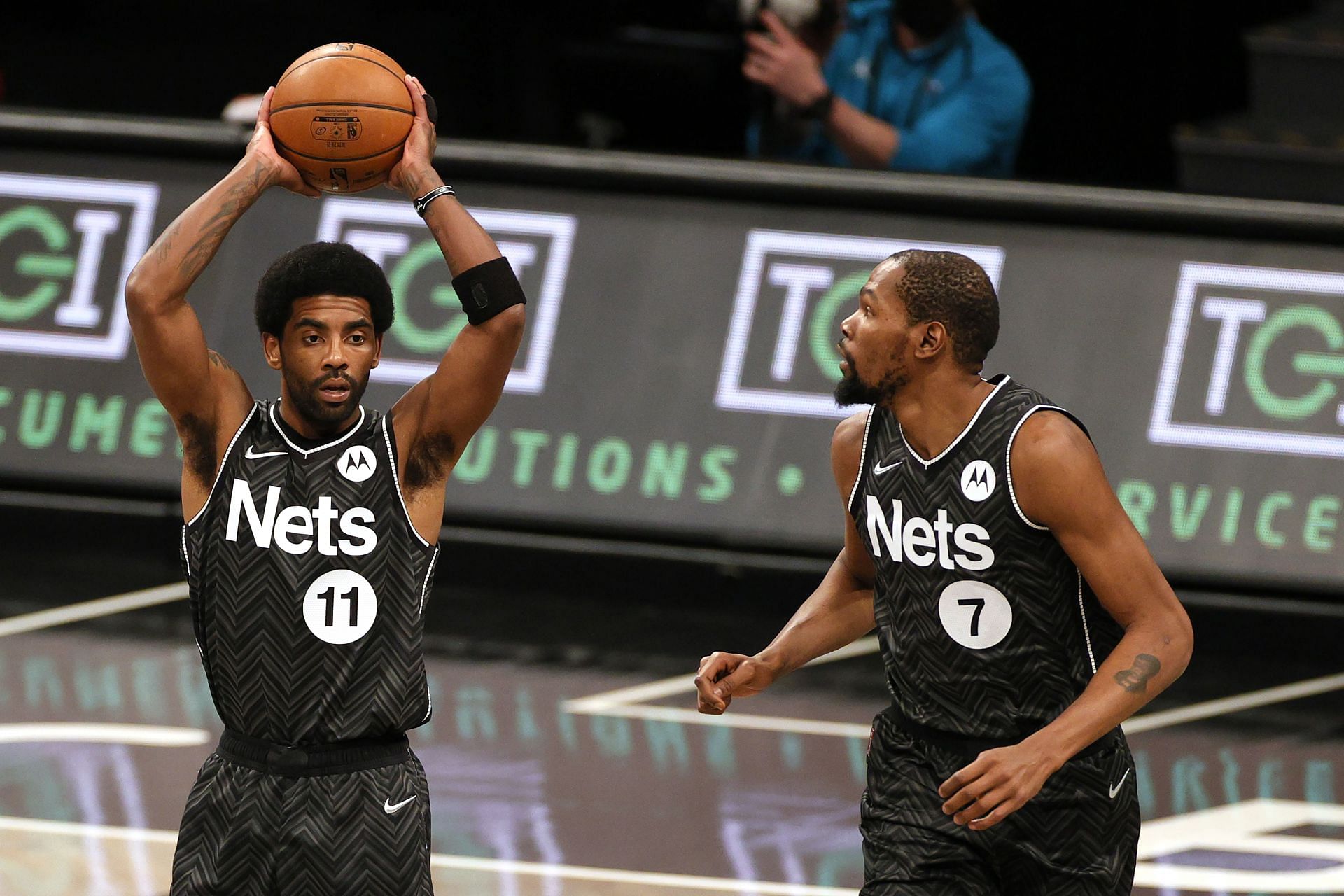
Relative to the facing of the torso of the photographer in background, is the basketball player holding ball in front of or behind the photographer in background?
in front

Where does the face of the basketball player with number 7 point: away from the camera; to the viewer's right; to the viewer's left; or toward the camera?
to the viewer's left

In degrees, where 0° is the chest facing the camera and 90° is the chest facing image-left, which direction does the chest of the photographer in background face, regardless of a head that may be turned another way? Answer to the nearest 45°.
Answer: approximately 45°

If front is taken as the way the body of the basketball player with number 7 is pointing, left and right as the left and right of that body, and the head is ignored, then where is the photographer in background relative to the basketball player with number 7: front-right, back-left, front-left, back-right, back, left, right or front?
back-right

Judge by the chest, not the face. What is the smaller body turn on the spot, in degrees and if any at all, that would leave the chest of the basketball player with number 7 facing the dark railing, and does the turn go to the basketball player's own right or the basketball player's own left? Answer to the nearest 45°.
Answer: approximately 135° to the basketball player's own right
